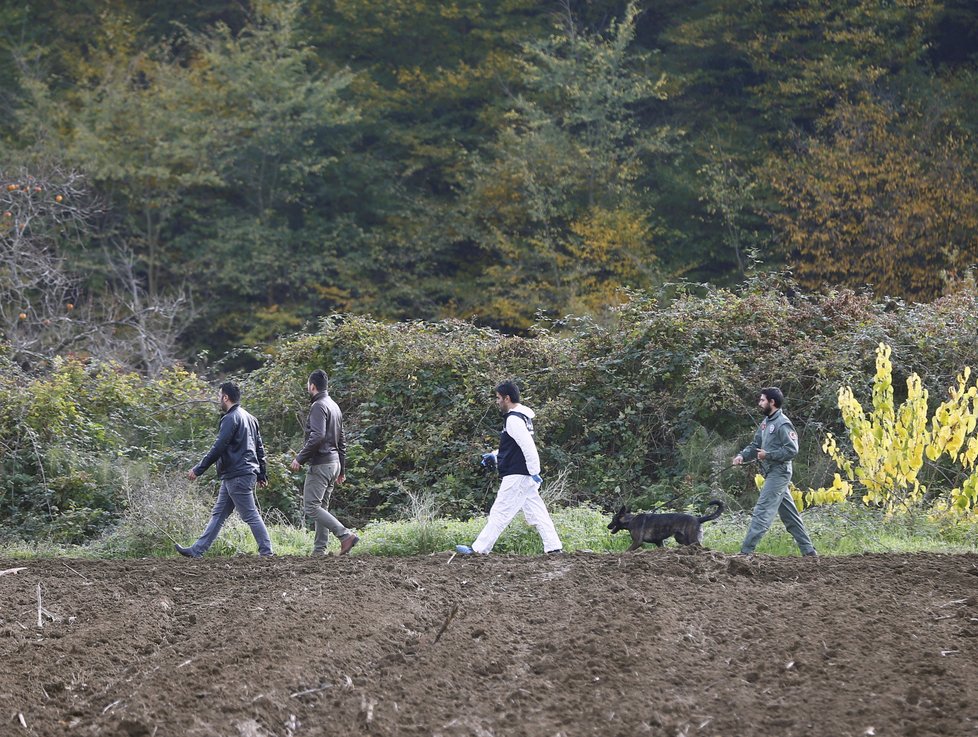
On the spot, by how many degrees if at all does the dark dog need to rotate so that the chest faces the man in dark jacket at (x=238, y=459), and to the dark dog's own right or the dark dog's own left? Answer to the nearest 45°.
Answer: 0° — it already faces them

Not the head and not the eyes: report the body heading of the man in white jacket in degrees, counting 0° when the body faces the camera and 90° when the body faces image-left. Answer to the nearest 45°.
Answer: approximately 90°

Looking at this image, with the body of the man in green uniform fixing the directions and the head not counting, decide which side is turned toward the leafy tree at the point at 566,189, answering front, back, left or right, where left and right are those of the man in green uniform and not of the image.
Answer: right

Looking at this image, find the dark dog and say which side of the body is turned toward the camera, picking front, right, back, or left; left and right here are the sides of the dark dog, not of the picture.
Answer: left

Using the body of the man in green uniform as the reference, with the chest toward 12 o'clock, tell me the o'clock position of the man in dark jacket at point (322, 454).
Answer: The man in dark jacket is roughly at 12 o'clock from the man in green uniform.

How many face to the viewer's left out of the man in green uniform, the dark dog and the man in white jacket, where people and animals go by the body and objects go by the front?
3

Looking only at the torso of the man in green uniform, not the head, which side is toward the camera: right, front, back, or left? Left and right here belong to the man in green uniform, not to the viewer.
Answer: left

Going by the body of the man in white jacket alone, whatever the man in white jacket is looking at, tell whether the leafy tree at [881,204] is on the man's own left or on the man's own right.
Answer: on the man's own right

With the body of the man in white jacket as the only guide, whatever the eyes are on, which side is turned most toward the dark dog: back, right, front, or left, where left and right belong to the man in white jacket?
back

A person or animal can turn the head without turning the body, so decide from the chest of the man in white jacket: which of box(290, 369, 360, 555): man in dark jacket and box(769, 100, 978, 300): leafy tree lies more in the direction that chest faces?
the man in dark jacket

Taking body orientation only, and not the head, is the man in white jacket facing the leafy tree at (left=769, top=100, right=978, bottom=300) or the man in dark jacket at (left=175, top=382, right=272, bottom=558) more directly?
the man in dark jacket

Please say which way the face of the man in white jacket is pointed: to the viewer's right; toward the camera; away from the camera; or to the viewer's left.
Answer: to the viewer's left

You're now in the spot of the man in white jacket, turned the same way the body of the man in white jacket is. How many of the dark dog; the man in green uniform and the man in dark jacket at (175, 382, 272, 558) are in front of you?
1
